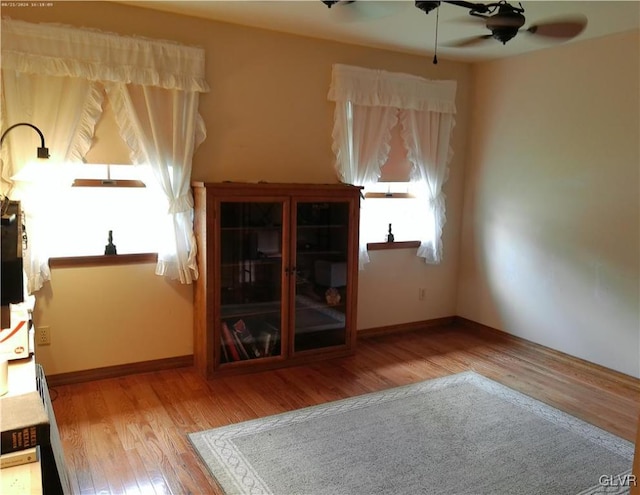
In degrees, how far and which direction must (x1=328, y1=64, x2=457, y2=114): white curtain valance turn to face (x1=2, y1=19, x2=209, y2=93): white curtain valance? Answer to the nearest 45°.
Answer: approximately 90° to its right

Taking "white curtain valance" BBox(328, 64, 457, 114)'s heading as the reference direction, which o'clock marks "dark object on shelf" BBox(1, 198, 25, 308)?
The dark object on shelf is roughly at 2 o'clock from the white curtain valance.

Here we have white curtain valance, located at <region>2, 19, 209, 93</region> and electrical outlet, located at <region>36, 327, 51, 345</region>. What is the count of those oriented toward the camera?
2

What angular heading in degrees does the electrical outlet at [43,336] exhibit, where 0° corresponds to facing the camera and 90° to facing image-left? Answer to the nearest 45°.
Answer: approximately 0°

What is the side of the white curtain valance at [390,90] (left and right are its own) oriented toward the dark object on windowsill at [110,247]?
right

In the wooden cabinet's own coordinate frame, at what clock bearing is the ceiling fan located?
The ceiling fan is roughly at 12 o'clock from the wooden cabinet.

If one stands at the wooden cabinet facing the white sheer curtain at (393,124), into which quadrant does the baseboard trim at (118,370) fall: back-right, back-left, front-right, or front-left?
back-left

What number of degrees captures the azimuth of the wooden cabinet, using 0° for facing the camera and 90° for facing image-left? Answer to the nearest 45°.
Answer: approximately 315°
